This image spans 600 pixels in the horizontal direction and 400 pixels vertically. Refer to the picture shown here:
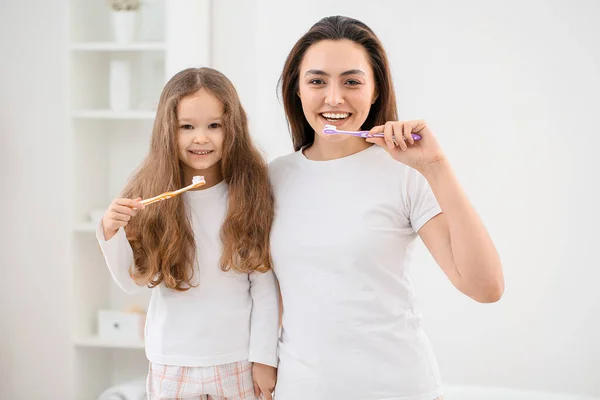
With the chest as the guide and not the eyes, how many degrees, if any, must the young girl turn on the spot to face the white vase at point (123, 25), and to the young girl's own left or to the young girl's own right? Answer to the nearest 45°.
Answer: approximately 180°

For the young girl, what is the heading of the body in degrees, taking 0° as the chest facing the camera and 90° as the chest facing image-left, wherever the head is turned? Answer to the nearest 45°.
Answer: approximately 0°

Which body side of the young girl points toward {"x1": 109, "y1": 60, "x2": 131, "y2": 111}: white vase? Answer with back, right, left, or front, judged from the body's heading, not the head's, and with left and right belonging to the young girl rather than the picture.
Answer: back

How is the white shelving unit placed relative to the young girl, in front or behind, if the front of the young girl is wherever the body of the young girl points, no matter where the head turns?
behind
